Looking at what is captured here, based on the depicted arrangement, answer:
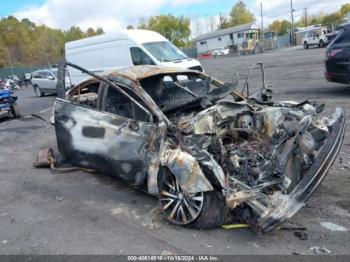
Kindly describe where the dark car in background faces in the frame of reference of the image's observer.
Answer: facing away from the viewer and to the right of the viewer

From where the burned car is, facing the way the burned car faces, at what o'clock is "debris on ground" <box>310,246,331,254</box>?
The debris on ground is roughly at 12 o'clock from the burned car.

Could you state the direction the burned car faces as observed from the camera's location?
facing the viewer and to the right of the viewer

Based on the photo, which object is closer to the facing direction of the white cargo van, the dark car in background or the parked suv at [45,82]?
the dark car in background

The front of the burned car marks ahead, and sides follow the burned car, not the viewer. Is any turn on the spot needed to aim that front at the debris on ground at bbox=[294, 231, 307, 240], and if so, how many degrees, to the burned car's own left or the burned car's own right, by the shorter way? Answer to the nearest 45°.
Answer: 0° — it already faces it

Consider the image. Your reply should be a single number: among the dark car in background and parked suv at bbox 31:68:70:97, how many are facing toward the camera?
0

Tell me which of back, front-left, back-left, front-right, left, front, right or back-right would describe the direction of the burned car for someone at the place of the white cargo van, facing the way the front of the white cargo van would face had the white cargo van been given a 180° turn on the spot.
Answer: back-left

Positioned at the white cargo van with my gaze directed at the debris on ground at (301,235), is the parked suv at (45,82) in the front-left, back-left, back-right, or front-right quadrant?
back-right

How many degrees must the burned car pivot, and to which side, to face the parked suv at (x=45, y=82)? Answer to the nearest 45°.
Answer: approximately 180°

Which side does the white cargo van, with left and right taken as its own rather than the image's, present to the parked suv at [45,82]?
back

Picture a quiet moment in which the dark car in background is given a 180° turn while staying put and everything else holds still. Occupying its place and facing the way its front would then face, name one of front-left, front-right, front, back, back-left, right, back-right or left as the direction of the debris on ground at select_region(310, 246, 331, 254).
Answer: front-left

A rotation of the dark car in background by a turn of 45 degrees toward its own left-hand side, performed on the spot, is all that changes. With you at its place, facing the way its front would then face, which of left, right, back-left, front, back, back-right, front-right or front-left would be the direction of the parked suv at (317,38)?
front
